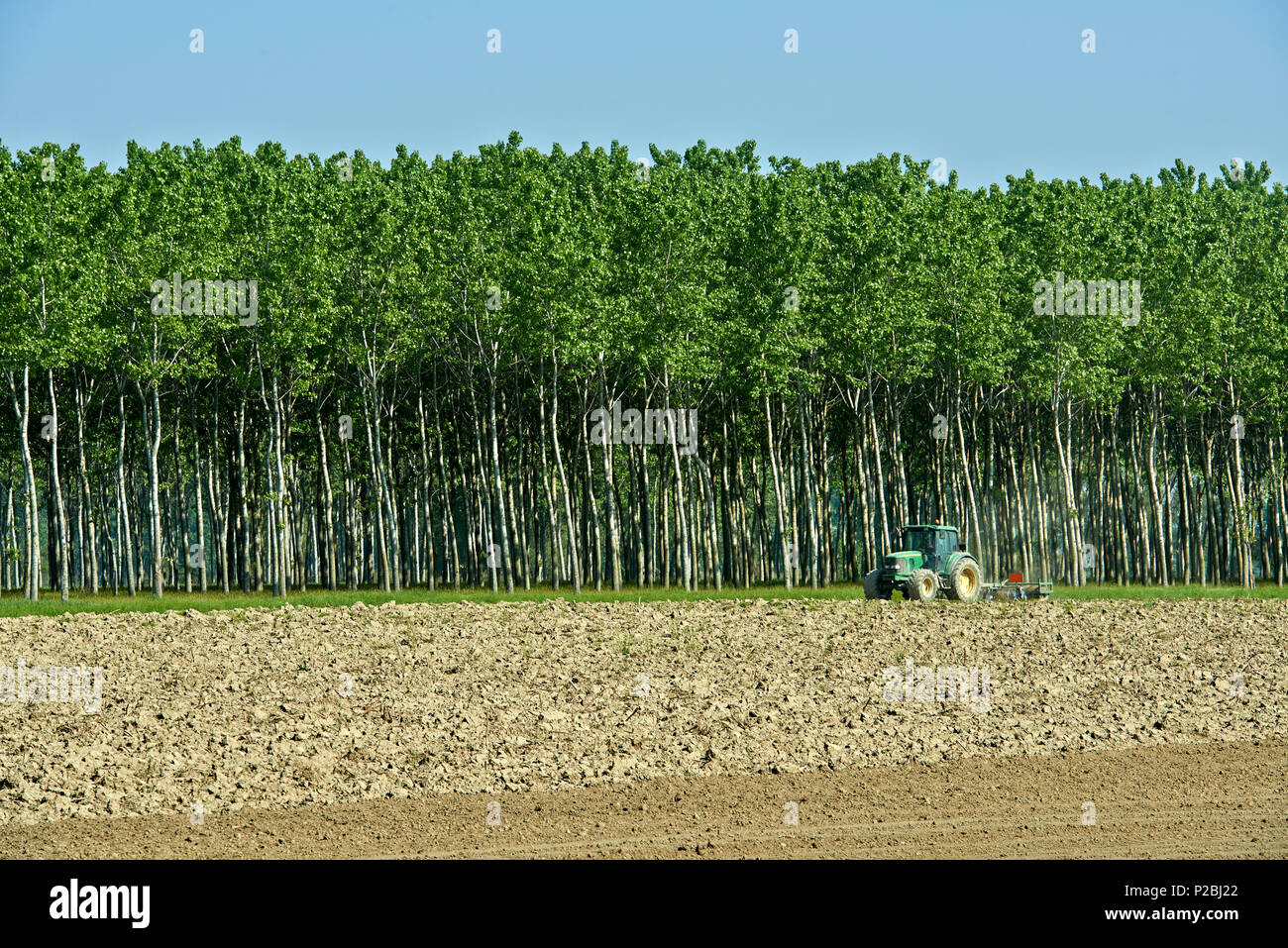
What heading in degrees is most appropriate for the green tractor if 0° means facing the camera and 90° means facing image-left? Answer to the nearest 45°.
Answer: approximately 45°
